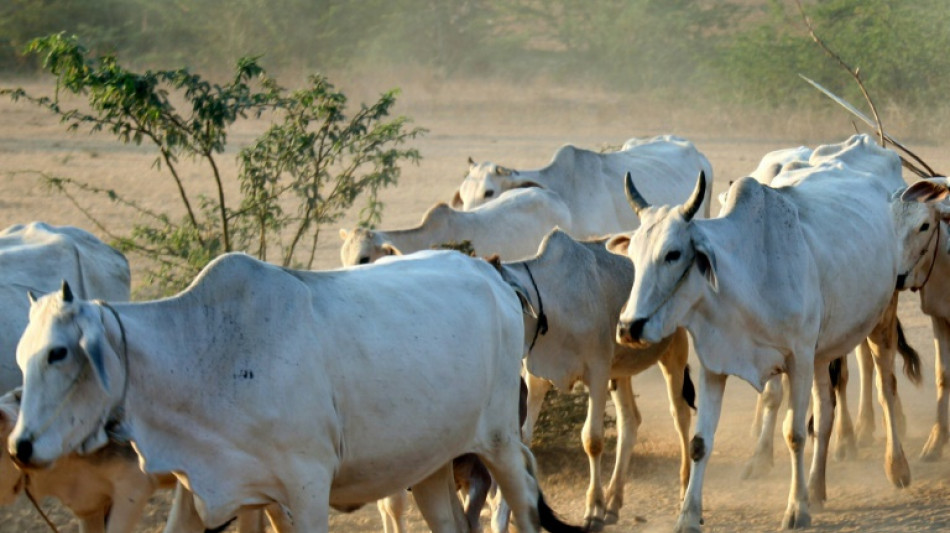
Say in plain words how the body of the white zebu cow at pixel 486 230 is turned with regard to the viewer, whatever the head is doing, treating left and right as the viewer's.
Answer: facing to the left of the viewer

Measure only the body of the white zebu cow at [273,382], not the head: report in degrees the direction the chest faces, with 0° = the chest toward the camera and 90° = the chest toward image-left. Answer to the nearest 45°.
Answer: approximately 90°

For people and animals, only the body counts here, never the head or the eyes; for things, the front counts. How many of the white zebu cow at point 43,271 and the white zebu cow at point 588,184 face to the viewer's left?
2

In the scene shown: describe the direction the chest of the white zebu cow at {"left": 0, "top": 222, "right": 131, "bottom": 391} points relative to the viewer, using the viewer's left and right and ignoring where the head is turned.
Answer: facing to the left of the viewer

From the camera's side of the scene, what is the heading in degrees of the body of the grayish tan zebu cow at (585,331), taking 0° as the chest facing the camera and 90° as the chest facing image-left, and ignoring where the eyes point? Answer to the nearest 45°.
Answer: approximately 45°

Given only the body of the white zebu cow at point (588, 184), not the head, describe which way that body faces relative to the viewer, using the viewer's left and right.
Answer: facing to the left of the viewer

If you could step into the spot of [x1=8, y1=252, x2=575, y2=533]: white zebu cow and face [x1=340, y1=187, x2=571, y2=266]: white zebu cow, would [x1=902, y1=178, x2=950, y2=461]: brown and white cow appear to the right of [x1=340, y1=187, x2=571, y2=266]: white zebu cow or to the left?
right

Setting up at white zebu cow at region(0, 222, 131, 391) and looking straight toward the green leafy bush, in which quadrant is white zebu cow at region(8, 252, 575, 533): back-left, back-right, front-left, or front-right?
back-right

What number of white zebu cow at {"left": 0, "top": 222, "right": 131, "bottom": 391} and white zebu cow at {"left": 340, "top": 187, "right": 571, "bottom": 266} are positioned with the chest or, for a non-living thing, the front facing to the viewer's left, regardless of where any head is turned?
2
